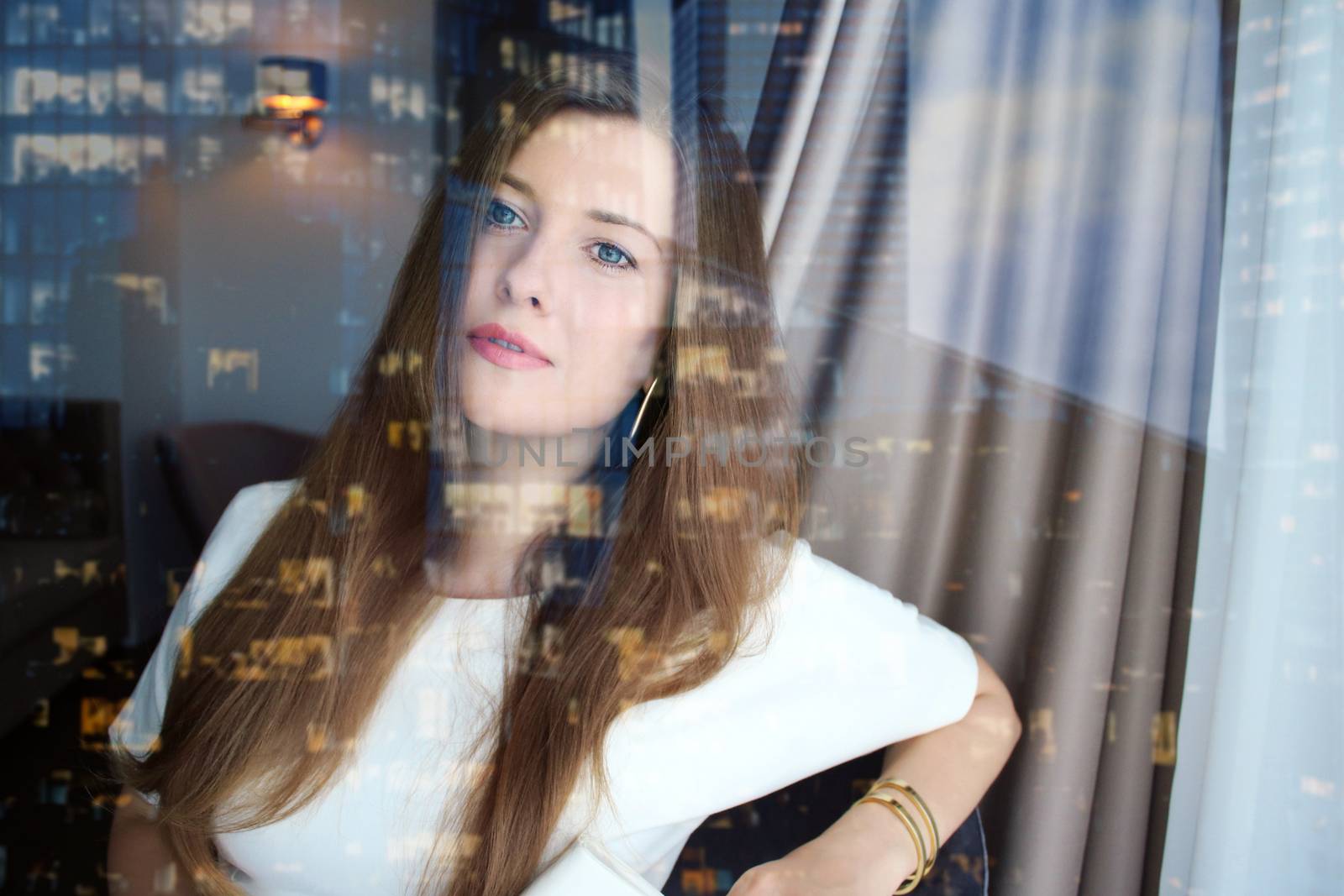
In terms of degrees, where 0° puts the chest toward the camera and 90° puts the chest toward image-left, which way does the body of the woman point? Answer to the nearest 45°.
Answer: approximately 45°
